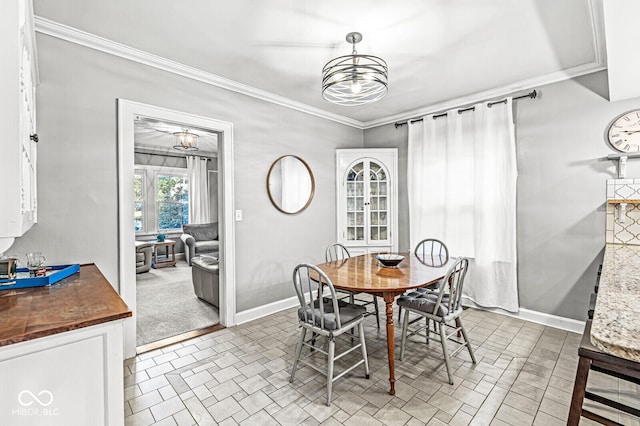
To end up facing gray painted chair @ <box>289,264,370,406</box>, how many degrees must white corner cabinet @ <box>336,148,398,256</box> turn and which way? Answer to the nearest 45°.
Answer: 0° — it already faces it

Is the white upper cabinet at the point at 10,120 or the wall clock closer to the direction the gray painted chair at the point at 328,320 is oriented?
the wall clock

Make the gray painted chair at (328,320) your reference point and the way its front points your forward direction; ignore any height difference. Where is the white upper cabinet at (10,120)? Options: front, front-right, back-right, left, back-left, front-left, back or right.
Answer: back

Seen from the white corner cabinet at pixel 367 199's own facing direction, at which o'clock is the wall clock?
The wall clock is roughly at 10 o'clock from the white corner cabinet.

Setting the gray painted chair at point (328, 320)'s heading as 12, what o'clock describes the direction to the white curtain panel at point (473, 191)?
The white curtain panel is roughly at 12 o'clock from the gray painted chair.

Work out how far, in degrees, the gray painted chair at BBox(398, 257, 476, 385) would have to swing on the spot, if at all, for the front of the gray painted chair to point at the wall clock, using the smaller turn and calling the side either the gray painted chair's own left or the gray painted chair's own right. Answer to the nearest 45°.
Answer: approximately 90° to the gray painted chair's own right

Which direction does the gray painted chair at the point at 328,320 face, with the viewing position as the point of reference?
facing away from the viewer and to the right of the viewer

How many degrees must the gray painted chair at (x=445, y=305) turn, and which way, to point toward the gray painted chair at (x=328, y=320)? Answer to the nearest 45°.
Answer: approximately 90° to its left

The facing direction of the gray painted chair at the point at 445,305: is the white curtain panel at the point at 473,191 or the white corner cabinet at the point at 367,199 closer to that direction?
the white corner cabinet

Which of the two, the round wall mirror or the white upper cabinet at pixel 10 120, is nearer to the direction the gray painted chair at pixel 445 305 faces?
the round wall mirror

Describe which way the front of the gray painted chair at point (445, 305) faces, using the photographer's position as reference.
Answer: facing away from the viewer and to the left of the viewer

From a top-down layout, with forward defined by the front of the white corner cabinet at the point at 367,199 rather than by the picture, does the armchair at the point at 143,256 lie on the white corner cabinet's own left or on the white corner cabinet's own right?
on the white corner cabinet's own right

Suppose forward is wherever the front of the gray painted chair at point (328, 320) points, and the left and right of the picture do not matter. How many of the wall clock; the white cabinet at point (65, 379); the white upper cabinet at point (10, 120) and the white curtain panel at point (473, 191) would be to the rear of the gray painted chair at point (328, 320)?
2

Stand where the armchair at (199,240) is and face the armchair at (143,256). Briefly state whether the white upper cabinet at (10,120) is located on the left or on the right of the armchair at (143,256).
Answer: left
